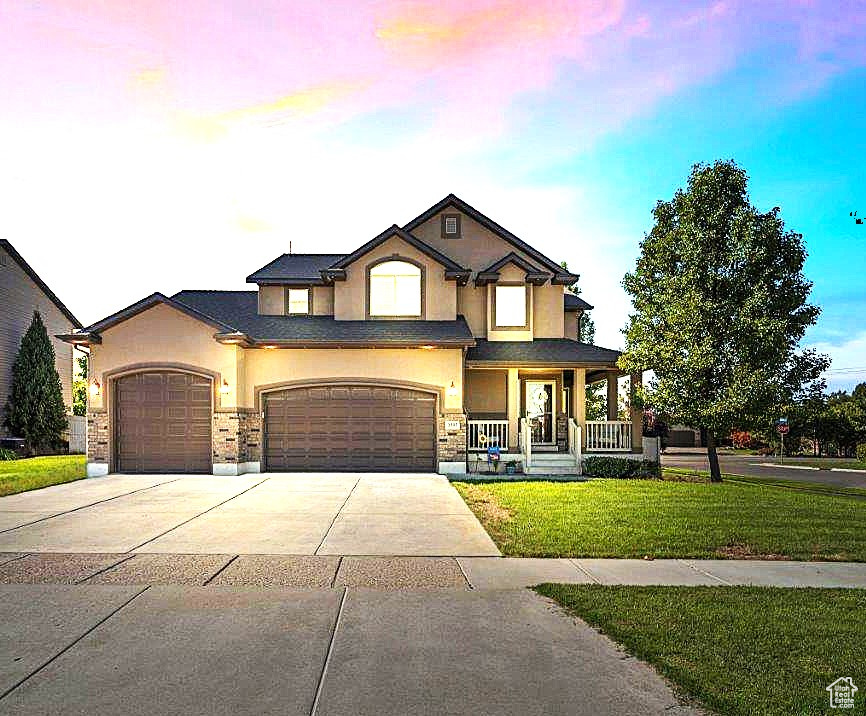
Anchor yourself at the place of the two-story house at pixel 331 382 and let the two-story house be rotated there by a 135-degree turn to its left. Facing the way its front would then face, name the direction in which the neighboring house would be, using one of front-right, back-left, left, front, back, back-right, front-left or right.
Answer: left

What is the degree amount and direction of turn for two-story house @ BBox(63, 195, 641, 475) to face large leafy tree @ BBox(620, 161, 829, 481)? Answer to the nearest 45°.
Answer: approximately 90° to its left

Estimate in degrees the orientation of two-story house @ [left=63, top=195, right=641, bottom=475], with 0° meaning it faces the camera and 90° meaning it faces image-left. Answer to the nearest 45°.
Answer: approximately 0°

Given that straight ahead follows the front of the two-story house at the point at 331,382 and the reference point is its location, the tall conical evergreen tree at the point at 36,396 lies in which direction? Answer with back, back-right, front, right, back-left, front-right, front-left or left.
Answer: back-right
